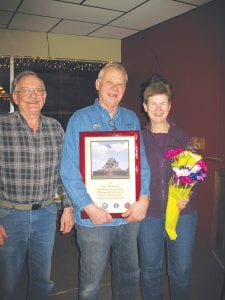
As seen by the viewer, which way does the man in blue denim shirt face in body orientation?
toward the camera
